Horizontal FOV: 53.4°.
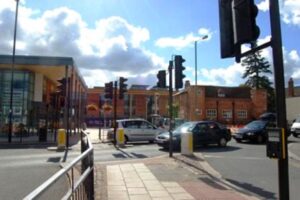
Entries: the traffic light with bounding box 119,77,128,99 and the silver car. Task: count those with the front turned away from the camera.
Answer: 0

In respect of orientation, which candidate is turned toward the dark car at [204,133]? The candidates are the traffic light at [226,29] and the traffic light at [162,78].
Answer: the traffic light at [226,29]

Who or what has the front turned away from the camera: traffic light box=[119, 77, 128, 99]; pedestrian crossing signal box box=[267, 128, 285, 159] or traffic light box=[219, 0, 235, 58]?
traffic light box=[219, 0, 235, 58]

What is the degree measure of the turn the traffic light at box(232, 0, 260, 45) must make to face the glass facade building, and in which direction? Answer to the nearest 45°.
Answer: approximately 90° to its left
